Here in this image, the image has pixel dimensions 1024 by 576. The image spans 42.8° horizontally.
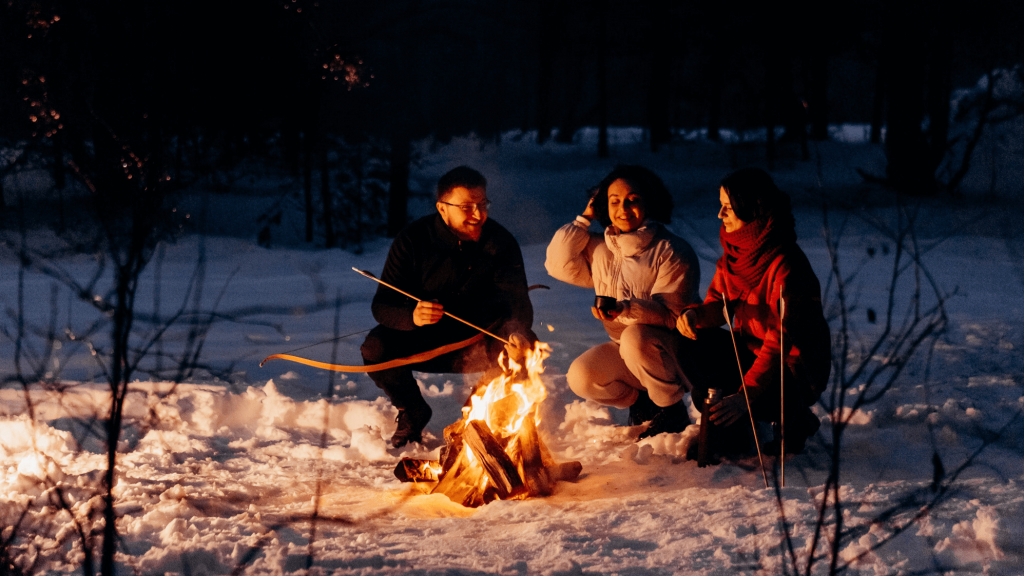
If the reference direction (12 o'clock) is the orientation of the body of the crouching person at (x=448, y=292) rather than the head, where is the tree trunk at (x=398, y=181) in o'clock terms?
The tree trunk is roughly at 6 o'clock from the crouching person.

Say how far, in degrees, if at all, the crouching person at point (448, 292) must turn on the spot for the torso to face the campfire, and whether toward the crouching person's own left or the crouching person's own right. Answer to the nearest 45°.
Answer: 0° — they already face it

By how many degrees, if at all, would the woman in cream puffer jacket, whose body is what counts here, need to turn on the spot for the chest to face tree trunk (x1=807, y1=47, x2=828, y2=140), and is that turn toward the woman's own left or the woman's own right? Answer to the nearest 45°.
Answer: approximately 135° to the woman's own right

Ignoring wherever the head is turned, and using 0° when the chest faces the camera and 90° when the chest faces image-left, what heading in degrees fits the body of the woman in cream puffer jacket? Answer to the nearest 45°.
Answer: approximately 45°

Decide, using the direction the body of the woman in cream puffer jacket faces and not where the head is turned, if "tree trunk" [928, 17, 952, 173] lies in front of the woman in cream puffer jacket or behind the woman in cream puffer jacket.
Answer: behind

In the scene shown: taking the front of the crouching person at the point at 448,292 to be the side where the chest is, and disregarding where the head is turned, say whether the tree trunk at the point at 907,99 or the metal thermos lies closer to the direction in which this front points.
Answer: the metal thermos

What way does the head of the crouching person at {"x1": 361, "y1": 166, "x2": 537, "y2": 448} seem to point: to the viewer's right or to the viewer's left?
to the viewer's right

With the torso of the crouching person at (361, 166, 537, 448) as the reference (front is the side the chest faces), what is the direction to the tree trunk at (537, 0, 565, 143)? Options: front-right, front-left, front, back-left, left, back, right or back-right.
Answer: back

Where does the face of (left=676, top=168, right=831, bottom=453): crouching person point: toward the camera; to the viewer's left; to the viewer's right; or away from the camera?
to the viewer's left

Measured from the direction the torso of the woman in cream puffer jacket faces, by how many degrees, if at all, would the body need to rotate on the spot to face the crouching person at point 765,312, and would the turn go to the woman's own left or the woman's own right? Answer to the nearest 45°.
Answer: approximately 90° to the woman's own left
